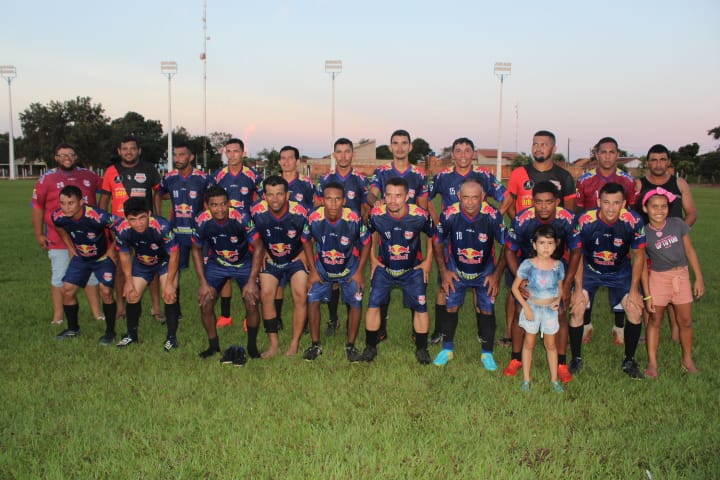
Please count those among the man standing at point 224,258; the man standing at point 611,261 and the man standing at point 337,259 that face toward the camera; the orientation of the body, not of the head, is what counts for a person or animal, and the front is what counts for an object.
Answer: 3

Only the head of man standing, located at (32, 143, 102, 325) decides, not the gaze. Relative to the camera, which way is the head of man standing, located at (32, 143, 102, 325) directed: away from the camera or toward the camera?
toward the camera

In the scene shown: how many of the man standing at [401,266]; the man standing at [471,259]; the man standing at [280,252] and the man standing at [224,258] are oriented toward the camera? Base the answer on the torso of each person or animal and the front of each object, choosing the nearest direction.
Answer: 4

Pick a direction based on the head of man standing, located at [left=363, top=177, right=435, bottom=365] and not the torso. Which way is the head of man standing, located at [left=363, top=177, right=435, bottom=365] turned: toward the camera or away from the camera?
toward the camera

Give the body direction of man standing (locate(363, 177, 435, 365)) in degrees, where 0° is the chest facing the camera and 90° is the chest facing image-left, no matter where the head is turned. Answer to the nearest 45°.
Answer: approximately 0°

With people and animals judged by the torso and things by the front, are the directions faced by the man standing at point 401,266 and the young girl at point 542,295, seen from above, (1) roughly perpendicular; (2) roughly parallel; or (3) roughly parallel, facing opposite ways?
roughly parallel

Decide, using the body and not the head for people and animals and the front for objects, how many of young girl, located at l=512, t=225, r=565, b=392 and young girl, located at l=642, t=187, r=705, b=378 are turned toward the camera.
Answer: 2

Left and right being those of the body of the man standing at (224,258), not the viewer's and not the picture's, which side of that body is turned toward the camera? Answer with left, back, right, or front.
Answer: front

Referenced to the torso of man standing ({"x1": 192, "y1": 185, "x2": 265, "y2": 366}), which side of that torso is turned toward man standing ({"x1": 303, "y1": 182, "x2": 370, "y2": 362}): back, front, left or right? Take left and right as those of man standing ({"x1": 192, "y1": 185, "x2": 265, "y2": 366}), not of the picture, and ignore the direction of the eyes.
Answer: left

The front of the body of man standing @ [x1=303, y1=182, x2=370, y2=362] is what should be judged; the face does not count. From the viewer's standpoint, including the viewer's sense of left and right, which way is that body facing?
facing the viewer

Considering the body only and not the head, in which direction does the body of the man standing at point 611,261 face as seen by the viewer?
toward the camera
